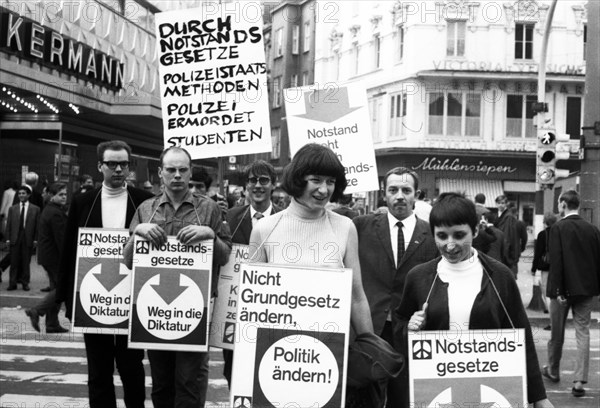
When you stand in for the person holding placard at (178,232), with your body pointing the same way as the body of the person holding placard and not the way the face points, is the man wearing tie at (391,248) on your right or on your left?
on your left

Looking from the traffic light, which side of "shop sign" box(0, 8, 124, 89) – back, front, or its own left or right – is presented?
front

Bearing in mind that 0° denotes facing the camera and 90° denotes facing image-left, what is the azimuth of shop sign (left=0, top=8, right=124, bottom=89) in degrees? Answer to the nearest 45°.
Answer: approximately 315°

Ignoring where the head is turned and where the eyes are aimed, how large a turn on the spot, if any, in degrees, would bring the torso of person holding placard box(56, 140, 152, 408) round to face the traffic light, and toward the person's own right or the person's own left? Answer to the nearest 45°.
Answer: approximately 135° to the person's own left

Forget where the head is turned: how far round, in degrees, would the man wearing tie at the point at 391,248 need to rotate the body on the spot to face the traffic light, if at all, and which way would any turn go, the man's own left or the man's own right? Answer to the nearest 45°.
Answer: approximately 180°

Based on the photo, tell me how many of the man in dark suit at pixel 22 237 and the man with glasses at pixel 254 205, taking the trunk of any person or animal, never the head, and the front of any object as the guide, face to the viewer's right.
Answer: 0
